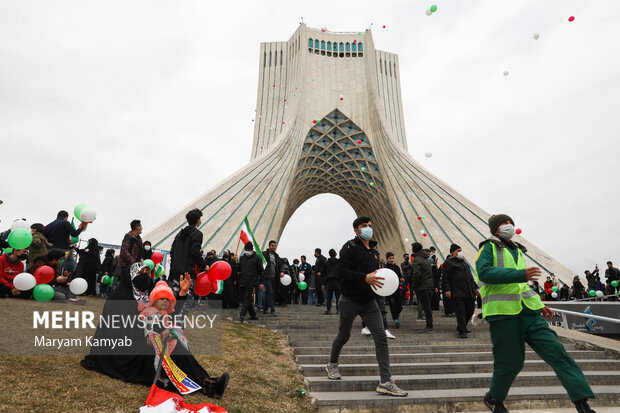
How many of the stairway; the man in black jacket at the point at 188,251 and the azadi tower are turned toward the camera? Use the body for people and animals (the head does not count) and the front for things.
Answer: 2

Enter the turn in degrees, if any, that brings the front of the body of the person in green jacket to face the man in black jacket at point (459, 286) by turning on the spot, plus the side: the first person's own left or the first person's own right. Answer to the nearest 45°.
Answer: approximately 135° to the first person's own left

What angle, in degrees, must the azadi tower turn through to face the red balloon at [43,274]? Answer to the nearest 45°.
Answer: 0° — it already faces it

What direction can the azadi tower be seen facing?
toward the camera

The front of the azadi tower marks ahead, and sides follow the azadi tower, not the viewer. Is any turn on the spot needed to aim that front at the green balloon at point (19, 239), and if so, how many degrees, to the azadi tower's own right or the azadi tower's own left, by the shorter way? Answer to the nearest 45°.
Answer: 0° — it already faces it

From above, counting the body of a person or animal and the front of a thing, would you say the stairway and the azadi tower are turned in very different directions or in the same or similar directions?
same or similar directions

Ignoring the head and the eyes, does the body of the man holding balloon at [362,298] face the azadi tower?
no

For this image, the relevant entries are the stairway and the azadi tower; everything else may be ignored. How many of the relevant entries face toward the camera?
2

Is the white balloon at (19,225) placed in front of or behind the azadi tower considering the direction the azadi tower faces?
in front

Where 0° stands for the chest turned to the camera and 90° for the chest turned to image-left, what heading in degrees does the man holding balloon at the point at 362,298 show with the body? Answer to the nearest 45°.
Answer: approximately 315°

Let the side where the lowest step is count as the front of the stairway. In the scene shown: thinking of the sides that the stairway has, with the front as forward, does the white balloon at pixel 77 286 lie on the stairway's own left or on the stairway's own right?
on the stairway's own right

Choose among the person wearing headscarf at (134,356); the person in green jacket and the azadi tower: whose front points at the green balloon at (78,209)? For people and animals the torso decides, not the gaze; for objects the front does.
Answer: the azadi tower

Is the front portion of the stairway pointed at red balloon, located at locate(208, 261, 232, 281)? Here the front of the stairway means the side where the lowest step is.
no

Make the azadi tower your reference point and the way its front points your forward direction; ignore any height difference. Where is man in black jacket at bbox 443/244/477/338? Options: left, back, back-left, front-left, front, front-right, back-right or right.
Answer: front

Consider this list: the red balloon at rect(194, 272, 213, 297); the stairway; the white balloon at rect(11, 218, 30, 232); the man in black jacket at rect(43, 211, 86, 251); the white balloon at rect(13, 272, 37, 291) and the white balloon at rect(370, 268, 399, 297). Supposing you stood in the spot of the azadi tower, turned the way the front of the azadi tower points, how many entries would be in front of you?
6

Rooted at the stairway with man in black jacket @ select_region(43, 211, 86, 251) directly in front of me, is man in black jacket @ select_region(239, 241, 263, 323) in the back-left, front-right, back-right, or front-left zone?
front-right
